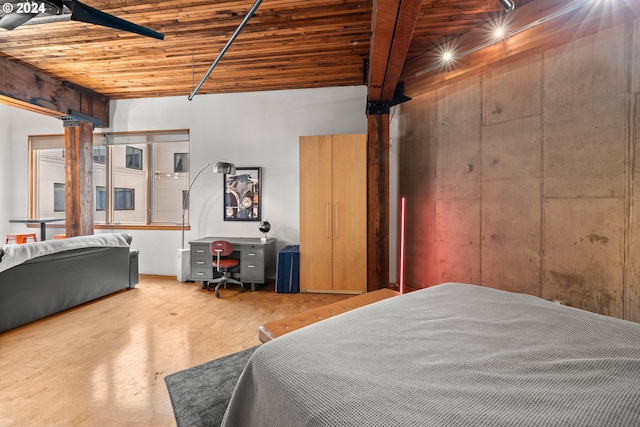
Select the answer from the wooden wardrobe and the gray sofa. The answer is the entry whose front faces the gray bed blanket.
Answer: the wooden wardrobe

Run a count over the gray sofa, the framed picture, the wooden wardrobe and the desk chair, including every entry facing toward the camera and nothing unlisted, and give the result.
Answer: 2

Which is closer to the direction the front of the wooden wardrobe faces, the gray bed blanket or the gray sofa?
the gray bed blanket

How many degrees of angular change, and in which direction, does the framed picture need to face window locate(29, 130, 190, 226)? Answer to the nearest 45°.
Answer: approximately 135° to its right

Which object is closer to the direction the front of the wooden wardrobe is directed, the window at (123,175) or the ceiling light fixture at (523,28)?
the ceiling light fixture

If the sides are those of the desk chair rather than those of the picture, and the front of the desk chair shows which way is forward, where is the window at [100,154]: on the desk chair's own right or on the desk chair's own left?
on the desk chair's own left

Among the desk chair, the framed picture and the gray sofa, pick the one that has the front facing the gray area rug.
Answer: the framed picture

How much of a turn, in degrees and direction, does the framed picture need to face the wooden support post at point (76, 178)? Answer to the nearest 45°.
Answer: approximately 90° to its right

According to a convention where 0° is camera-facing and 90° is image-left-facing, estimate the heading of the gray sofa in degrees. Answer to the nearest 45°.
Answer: approximately 135°

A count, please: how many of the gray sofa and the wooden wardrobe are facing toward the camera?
1

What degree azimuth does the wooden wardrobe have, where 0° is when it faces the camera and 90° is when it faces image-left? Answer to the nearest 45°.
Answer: approximately 0°
